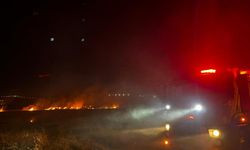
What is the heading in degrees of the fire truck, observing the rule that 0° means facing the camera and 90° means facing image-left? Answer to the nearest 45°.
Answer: approximately 45°

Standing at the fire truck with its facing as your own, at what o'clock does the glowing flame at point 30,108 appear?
The glowing flame is roughly at 3 o'clock from the fire truck.
